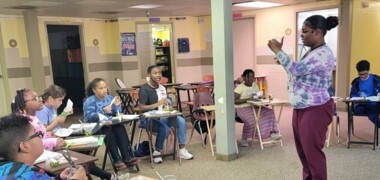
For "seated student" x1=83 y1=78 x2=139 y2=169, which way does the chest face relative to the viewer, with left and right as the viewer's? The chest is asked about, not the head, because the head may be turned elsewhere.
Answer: facing the viewer and to the right of the viewer

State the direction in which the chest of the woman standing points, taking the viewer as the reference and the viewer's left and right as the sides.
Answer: facing to the left of the viewer

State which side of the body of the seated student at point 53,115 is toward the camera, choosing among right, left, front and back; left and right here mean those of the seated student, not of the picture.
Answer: right

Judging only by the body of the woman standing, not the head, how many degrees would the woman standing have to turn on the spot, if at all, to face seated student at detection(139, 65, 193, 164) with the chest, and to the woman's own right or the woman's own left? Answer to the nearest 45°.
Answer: approximately 45° to the woman's own right

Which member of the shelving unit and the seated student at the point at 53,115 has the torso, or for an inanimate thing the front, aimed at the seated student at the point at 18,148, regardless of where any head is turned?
the shelving unit

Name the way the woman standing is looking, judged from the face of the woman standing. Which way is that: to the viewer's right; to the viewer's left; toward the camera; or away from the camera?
to the viewer's left

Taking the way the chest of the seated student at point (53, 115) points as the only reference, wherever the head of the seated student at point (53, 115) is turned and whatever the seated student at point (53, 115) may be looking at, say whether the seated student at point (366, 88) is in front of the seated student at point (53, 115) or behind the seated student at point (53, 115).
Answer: in front

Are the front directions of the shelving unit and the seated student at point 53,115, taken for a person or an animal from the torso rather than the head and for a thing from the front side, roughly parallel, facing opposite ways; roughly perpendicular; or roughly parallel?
roughly perpendicular

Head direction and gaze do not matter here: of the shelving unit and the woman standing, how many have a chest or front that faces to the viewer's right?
0

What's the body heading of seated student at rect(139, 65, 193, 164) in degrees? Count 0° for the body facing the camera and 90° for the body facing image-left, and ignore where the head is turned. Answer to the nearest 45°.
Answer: approximately 315°

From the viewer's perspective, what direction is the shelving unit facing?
toward the camera

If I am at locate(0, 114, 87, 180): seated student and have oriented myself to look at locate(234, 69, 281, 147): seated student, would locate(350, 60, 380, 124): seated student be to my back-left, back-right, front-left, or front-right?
front-right
